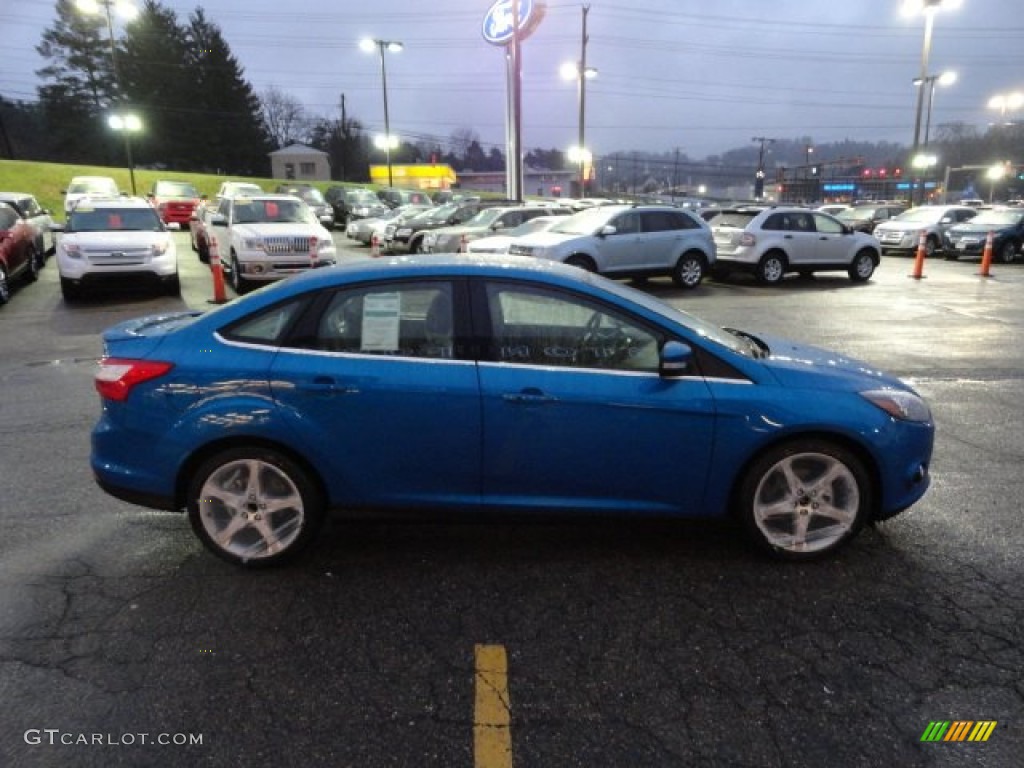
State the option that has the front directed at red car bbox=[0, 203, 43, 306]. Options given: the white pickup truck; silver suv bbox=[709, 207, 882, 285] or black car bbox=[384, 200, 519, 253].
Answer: the black car

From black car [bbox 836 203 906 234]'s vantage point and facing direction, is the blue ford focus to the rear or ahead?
ahead

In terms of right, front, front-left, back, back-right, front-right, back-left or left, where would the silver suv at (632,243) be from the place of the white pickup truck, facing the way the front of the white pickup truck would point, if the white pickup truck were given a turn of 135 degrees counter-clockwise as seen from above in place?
right

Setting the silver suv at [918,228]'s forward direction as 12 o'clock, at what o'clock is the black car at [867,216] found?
The black car is roughly at 4 o'clock from the silver suv.

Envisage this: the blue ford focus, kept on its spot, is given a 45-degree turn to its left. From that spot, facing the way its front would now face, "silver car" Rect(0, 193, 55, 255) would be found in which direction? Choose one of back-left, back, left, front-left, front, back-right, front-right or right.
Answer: left

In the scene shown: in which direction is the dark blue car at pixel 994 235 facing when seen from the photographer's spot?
facing the viewer and to the left of the viewer

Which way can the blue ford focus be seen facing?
to the viewer's right

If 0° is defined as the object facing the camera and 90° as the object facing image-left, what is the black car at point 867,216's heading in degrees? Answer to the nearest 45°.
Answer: approximately 45°

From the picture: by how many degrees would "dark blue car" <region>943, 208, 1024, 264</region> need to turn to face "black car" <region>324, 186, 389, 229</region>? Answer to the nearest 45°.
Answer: approximately 45° to its right

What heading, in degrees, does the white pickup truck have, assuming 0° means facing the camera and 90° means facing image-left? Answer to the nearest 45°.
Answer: approximately 315°

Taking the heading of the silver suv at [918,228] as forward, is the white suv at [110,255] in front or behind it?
in front

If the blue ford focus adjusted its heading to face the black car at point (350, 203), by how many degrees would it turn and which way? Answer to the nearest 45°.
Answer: approximately 90° to its left

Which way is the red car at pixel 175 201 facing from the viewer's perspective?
toward the camera

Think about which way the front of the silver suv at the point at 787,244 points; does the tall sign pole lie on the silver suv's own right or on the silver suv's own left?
on the silver suv's own left

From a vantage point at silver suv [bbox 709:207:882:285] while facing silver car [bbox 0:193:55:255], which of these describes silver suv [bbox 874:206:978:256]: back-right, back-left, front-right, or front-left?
back-right
